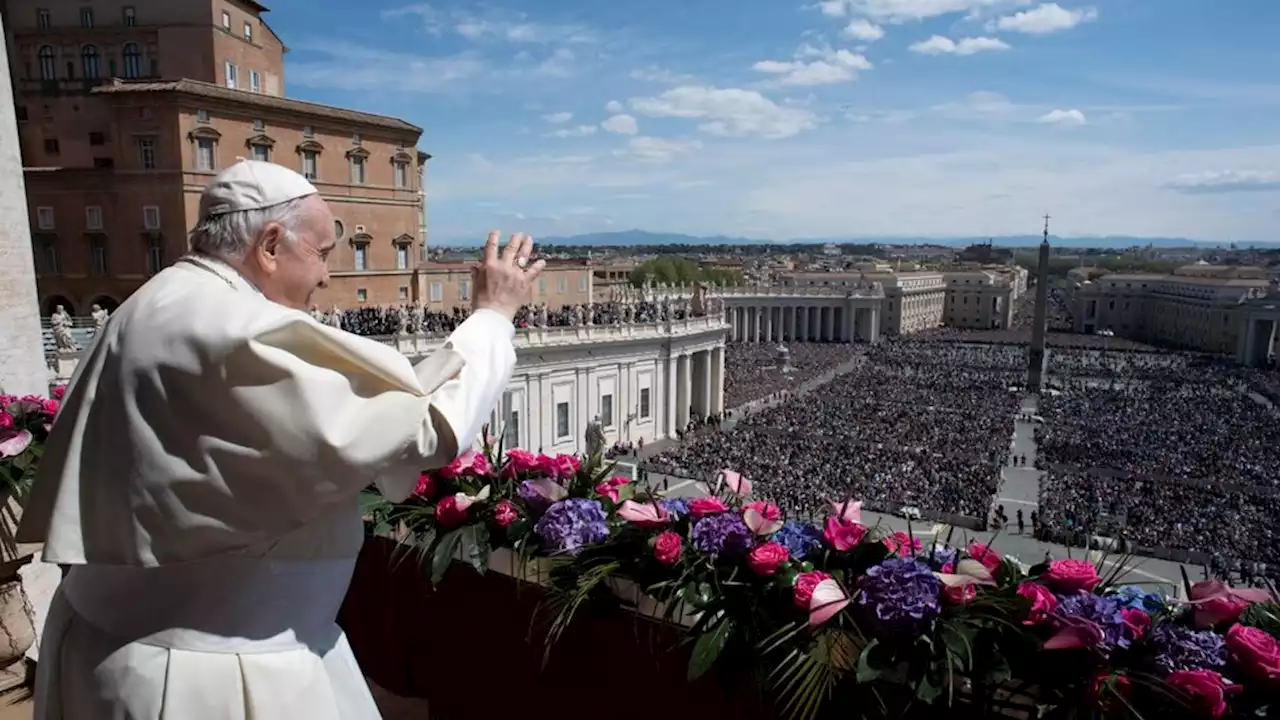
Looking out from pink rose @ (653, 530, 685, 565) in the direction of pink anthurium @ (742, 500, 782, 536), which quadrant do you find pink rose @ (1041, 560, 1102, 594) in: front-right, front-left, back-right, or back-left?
front-right

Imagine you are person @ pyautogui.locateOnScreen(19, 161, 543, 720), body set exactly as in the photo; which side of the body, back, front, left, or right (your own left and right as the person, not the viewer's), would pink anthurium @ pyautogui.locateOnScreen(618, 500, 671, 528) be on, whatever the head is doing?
front

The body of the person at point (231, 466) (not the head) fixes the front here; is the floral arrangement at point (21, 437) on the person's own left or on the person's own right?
on the person's own left

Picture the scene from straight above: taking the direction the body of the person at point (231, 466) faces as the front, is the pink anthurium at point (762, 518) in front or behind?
in front

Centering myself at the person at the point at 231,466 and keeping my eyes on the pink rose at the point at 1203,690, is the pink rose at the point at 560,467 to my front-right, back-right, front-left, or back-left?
front-left

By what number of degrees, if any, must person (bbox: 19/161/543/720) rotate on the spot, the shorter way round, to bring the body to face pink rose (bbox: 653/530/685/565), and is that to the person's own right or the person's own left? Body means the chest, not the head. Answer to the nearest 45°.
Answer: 0° — they already face it

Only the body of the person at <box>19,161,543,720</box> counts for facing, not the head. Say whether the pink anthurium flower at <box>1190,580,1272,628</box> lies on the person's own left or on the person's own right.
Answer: on the person's own right

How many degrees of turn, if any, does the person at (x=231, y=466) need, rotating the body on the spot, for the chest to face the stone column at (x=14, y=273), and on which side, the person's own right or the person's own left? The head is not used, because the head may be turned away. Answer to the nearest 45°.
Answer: approximately 45° to the person's own left

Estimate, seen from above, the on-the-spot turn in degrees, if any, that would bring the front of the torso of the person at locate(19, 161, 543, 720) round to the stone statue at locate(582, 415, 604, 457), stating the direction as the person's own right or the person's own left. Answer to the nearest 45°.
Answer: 0° — they already face it

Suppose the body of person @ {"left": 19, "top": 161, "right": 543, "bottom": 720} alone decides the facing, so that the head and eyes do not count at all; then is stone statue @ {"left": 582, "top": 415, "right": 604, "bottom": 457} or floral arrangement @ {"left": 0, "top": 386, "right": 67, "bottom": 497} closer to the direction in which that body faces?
the stone statue

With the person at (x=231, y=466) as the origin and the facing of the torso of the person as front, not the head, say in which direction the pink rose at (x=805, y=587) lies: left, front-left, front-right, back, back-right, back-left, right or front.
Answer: front-right

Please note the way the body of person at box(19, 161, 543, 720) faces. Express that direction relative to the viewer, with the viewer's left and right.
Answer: facing away from the viewer and to the right of the viewer

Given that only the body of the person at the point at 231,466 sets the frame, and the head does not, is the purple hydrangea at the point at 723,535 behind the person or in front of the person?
in front

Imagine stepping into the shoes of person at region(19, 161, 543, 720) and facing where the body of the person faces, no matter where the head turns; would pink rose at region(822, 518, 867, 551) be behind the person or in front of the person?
in front
